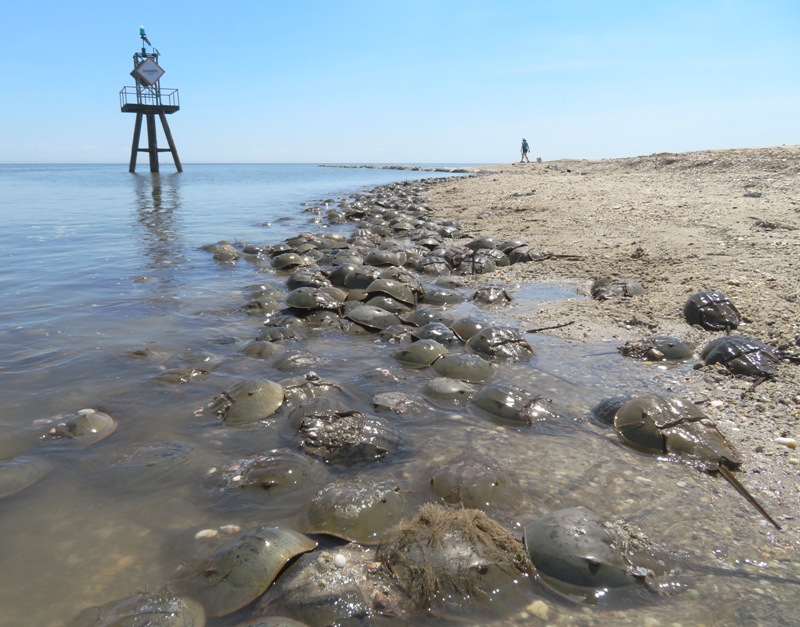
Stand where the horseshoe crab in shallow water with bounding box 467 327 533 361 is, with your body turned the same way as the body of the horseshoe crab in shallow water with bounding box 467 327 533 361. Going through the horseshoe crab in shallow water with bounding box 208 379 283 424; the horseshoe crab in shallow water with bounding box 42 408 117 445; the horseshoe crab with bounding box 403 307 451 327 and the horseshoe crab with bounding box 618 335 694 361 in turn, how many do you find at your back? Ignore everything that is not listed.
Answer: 1

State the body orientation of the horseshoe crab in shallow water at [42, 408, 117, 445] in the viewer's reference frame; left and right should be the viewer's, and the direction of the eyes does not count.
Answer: facing to the right of the viewer

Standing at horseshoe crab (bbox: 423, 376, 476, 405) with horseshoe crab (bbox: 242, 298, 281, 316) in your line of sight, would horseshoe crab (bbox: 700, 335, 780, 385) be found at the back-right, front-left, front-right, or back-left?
back-right

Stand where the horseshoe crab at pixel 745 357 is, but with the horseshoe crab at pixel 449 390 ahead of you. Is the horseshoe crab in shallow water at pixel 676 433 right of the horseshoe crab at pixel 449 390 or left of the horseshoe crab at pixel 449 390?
left

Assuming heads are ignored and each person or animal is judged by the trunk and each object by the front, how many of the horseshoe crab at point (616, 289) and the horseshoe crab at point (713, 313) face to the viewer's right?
0

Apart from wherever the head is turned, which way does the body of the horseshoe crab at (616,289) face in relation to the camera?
to the viewer's left

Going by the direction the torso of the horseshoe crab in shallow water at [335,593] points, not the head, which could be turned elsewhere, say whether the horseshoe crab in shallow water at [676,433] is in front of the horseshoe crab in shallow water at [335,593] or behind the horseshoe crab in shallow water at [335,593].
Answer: in front

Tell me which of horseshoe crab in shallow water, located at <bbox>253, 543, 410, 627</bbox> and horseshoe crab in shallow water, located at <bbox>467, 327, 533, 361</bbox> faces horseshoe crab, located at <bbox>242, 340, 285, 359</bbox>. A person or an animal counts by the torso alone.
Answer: horseshoe crab in shallow water, located at <bbox>467, 327, 533, 361</bbox>

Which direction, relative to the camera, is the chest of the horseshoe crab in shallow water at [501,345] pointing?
to the viewer's left

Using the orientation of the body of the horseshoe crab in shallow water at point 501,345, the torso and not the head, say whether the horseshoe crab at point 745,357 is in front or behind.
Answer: behind
